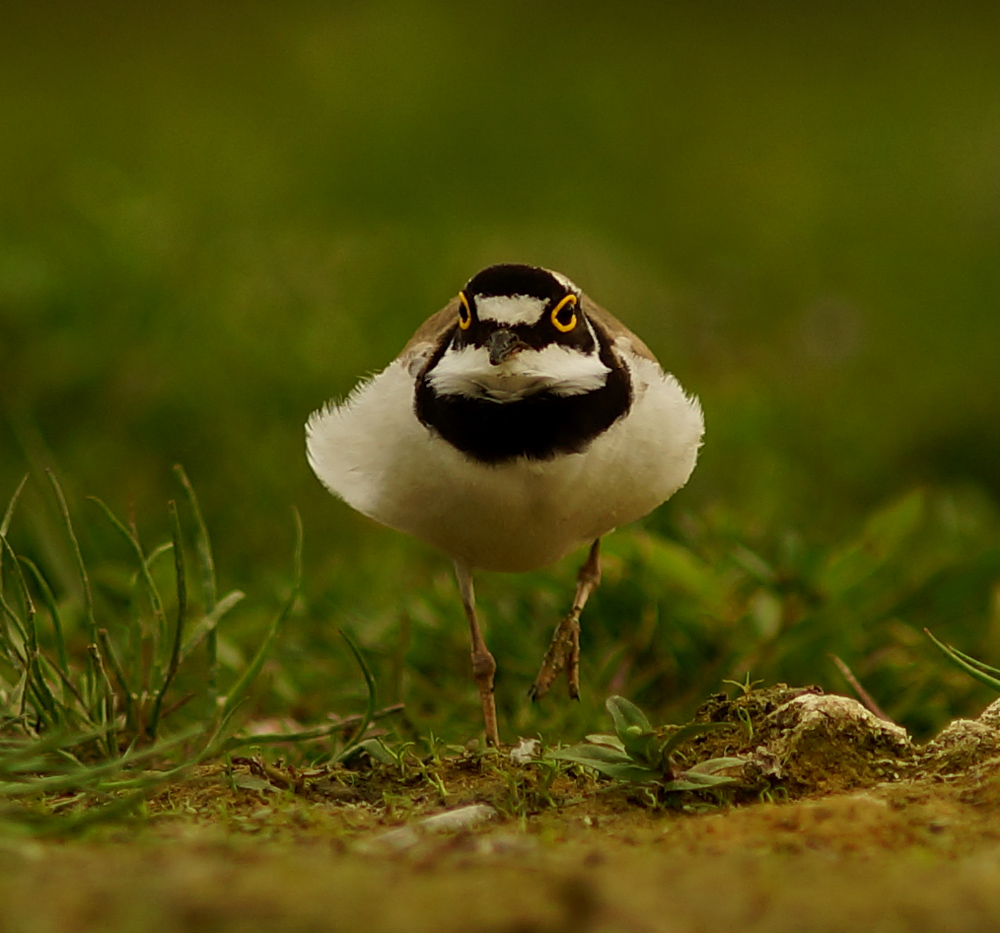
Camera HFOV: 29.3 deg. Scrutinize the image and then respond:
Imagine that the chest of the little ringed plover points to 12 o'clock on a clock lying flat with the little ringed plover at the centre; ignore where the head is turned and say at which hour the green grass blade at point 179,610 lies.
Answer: The green grass blade is roughly at 2 o'clock from the little ringed plover.

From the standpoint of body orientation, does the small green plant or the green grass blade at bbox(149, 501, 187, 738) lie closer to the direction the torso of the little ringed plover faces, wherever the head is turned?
the small green plant

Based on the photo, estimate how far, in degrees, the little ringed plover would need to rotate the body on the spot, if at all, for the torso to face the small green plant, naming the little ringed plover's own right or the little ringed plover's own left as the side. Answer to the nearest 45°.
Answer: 0° — it already faces it

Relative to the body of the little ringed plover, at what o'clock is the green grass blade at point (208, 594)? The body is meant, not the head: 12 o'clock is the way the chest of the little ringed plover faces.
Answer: The green grass blade is roughly at 2 o'clock from the little ringed plover.

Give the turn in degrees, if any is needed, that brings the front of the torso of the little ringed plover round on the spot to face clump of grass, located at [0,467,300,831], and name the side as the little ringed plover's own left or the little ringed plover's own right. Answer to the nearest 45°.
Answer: approximately 45° to the little ringed plover's own right

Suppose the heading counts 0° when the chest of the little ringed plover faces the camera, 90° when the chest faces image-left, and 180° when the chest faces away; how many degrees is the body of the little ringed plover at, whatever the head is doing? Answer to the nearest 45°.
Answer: approximately 0°
